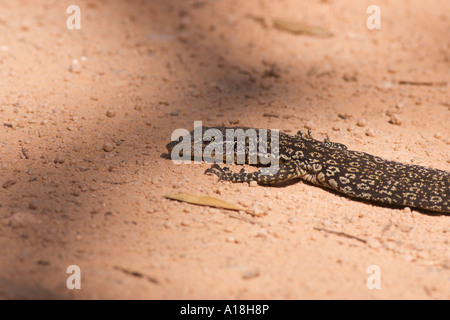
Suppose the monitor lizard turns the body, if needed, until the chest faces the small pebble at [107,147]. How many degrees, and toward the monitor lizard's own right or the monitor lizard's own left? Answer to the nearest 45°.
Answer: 0° — it already faces it

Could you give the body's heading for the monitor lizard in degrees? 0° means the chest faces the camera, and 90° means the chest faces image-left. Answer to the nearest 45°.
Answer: approximately 90°

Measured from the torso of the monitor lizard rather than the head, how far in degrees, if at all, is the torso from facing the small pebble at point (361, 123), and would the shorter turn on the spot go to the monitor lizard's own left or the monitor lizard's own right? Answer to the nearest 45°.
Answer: approximately 90° to the monitor lizard's own right

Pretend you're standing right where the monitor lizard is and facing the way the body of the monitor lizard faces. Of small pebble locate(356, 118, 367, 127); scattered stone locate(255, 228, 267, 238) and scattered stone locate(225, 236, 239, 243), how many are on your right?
1

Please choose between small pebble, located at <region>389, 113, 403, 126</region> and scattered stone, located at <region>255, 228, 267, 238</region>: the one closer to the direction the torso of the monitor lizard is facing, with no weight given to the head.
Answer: the scattered stone

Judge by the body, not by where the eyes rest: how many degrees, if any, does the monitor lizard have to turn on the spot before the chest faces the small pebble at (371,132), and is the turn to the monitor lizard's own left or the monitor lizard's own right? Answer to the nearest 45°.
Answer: approximately 90° to the monitor lizard's own right

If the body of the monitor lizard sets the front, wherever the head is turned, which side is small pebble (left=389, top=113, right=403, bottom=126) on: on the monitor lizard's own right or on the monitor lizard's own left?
on the monitor lizard's own right

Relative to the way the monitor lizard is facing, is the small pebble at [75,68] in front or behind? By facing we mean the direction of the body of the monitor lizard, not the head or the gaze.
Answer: in front
